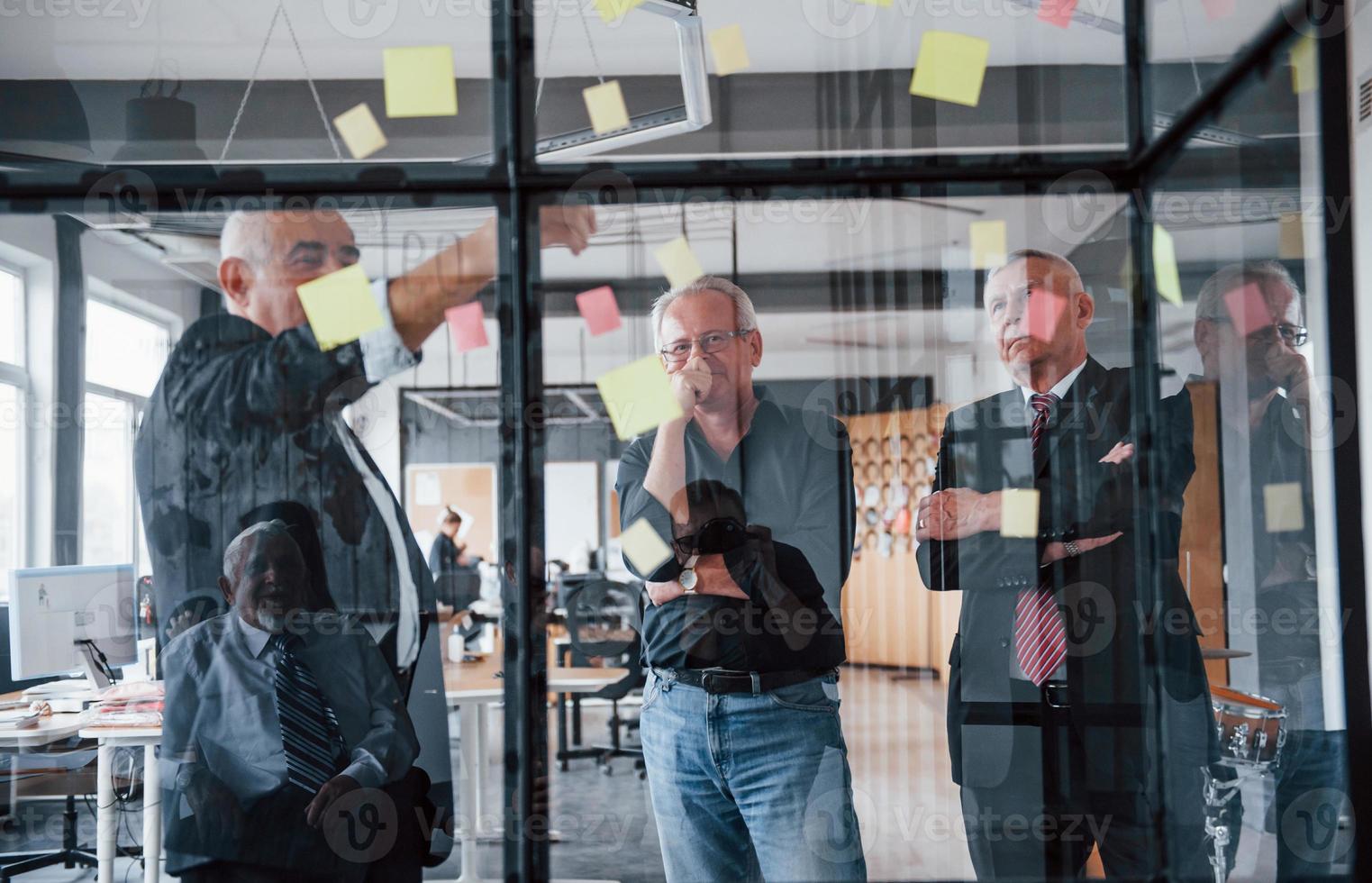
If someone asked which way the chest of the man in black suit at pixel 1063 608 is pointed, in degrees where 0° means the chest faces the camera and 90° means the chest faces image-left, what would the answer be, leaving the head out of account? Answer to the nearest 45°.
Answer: approximately 45°

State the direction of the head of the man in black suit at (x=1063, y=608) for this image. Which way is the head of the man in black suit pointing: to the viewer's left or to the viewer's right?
to the viewer's left
